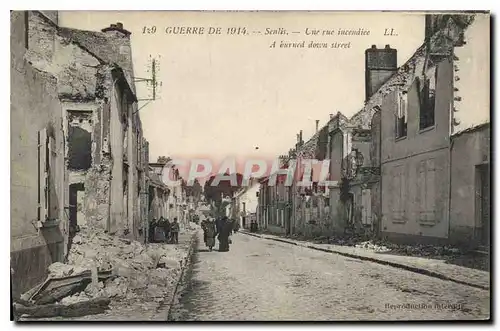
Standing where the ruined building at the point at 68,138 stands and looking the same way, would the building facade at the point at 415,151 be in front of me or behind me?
in front

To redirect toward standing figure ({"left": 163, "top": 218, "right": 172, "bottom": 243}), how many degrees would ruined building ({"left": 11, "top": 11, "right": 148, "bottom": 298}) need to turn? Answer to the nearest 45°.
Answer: approximately 45° to its left

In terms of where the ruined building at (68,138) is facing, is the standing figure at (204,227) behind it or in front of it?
in front

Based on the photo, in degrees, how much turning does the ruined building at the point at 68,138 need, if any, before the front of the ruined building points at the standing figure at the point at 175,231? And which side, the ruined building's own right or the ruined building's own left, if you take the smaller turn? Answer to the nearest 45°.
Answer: approximately 45° to the ruined building's own left

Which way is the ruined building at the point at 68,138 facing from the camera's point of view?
to the viewer's right

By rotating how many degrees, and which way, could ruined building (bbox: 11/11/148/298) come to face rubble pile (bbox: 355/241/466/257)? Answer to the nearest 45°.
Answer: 0° — it already faces it
